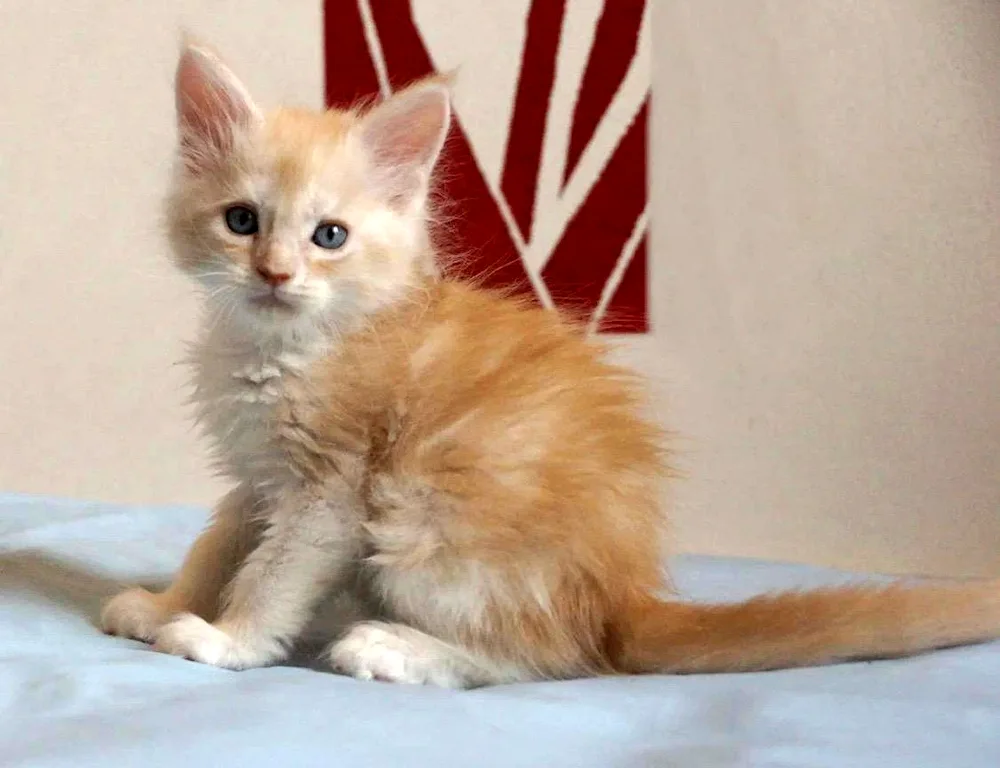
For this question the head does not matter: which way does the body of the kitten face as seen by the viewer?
to the viewer's left
